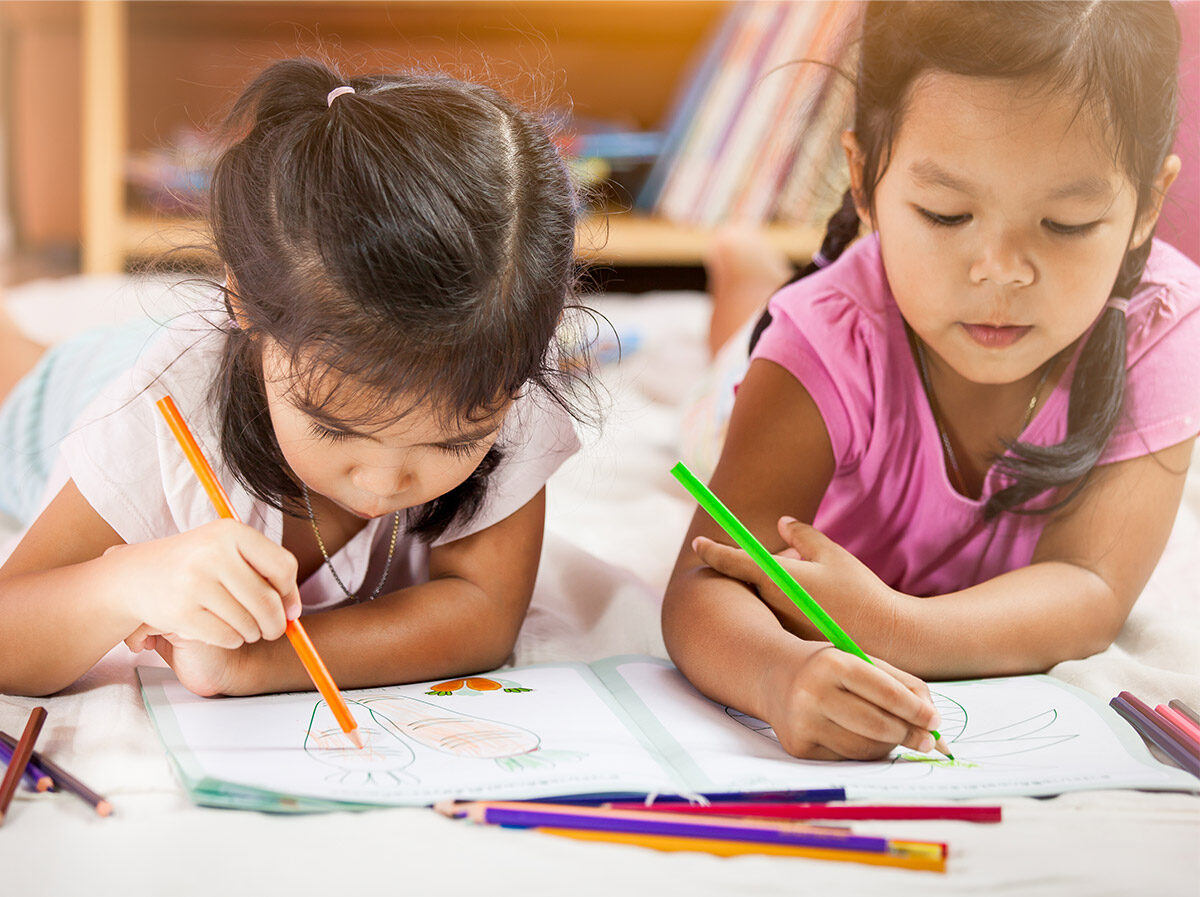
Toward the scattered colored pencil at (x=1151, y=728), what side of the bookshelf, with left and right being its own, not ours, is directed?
front

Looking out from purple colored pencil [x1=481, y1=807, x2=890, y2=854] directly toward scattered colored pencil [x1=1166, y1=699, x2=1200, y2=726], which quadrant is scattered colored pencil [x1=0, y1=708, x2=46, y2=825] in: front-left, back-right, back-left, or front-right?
back-left

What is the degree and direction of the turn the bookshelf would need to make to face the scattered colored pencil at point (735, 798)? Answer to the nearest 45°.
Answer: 0° — it already faces it

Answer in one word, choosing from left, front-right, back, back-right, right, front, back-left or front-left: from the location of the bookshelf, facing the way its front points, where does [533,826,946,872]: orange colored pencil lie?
front

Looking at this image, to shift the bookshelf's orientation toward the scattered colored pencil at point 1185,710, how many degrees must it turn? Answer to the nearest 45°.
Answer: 0° — it already faces it

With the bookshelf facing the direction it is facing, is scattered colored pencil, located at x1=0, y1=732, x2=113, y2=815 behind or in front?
in front

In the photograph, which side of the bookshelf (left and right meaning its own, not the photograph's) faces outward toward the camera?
front

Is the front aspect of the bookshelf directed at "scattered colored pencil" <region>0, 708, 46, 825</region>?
yes

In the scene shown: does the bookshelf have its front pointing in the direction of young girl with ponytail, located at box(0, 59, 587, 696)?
yes

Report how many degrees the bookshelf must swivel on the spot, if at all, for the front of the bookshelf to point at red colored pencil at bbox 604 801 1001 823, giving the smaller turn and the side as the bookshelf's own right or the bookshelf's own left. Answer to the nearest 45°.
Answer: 0° — it already faces it

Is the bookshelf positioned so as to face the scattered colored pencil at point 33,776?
yes
